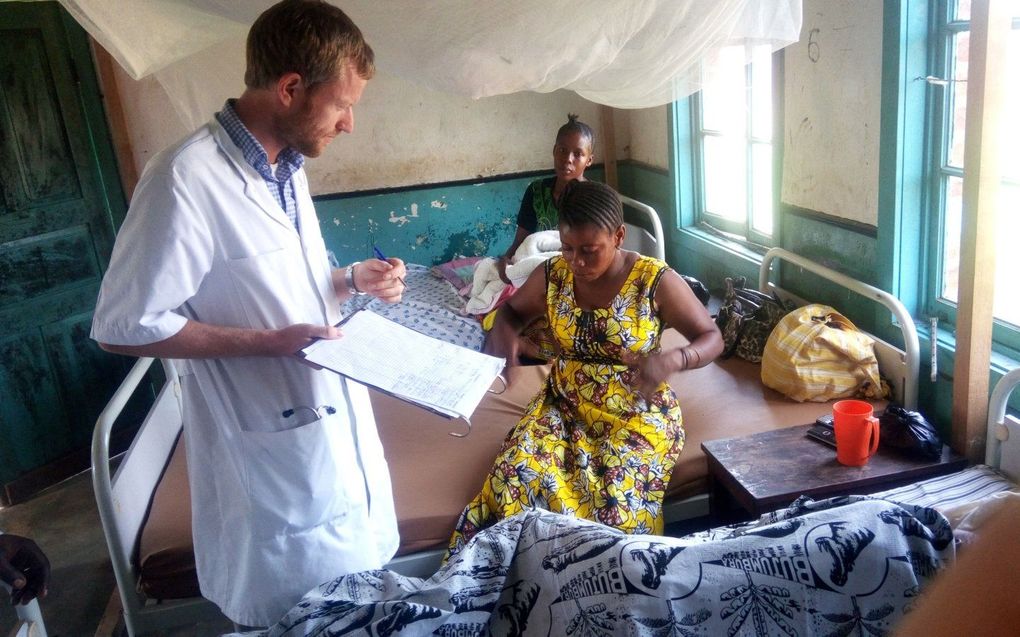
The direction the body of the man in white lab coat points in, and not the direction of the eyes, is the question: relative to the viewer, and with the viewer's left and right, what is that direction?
facing the viewer and to the right of the viewer

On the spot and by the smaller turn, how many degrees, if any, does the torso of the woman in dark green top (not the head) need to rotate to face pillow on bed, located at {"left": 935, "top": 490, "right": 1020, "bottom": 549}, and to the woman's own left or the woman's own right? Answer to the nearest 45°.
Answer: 0° — they already face it

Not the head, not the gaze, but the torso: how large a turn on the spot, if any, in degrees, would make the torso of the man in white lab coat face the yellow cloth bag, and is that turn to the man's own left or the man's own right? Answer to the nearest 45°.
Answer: approximately 45° to the man's own left

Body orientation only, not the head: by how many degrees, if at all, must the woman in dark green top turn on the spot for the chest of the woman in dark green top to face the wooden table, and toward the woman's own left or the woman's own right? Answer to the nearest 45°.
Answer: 0° — they already face it

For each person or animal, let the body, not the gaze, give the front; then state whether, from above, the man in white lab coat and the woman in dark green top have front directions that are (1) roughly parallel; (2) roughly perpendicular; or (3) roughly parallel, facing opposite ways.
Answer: roughly perpendicular

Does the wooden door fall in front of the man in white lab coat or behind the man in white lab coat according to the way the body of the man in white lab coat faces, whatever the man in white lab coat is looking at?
behind

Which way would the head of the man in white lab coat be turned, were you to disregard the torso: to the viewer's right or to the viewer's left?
to the viewer's right

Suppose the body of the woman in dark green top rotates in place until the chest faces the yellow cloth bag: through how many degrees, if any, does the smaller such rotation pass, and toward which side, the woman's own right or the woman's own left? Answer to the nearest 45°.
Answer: approximately 45° to the woman's own left

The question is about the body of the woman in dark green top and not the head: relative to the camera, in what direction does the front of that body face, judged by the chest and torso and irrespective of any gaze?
toward the camera

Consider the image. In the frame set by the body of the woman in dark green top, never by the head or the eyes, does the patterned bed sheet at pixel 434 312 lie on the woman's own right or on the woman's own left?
on the woman's own right

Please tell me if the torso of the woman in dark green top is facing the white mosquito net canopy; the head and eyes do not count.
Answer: yes

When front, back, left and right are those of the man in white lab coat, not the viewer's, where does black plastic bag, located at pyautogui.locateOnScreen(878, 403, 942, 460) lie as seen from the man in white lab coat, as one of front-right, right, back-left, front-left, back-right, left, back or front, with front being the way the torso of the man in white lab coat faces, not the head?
front-left

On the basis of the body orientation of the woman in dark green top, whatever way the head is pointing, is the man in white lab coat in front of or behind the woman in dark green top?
in front

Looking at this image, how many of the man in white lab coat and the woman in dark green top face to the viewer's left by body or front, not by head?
0

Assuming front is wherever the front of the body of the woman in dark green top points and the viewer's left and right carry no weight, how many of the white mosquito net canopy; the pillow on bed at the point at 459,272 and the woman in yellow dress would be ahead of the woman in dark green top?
2

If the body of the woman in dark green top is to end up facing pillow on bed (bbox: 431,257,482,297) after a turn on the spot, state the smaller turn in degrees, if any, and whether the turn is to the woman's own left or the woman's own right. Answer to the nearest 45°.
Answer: approximately 135° to the woman's own right
